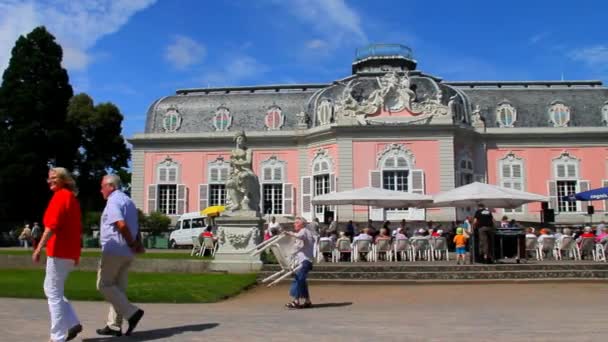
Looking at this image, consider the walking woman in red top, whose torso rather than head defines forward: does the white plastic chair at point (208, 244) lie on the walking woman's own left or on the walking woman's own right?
on the walking woman's own right

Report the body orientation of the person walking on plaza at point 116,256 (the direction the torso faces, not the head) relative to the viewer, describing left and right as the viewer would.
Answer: facing to the left of the viewer

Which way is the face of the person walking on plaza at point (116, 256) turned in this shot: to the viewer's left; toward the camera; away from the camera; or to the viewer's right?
to the viewer's left

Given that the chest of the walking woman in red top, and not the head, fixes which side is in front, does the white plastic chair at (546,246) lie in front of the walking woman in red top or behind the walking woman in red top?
behind

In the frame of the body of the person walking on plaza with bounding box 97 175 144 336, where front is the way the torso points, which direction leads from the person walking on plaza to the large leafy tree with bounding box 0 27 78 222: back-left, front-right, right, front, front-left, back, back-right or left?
right

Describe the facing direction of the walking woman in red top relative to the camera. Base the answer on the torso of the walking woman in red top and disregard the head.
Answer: to the viewer's left

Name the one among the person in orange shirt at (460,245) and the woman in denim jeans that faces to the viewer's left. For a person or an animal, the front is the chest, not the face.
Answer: the woman in denim jeans

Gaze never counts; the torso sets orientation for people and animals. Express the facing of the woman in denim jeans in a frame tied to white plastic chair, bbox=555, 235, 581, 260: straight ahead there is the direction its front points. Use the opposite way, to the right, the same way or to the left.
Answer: to the left

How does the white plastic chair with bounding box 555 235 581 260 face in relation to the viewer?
away from the camera

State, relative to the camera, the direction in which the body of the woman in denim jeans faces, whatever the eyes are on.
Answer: to the viewer's left
